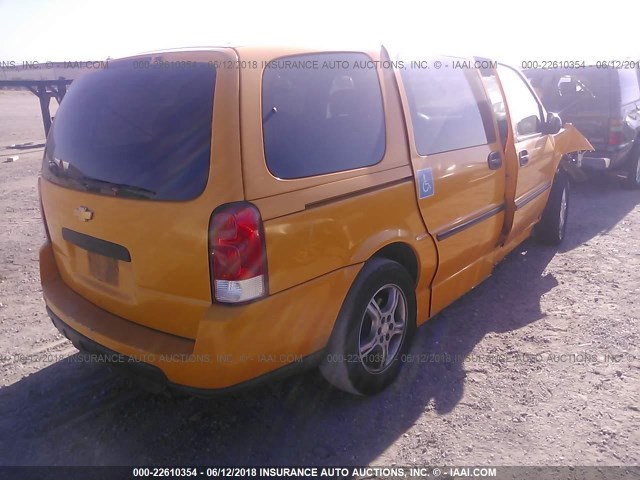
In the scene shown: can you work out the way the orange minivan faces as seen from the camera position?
facing away from the viewer and to the right of the viewer

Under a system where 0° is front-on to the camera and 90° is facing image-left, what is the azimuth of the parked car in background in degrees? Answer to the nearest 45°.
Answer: approximately 225°

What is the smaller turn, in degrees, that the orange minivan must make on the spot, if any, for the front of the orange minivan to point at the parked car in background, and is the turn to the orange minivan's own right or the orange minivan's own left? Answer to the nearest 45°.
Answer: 0° — it already faces it

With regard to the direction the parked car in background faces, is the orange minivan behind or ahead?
behind
